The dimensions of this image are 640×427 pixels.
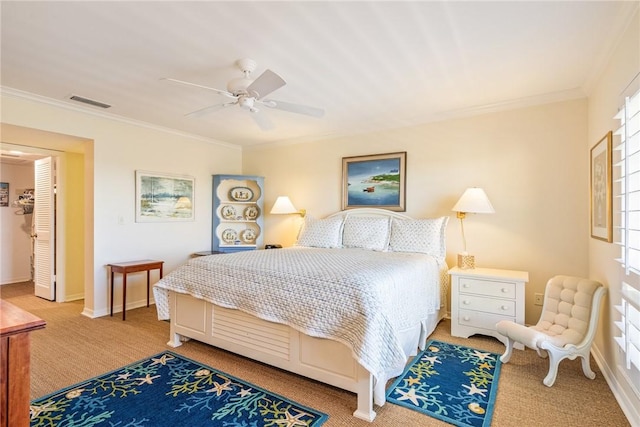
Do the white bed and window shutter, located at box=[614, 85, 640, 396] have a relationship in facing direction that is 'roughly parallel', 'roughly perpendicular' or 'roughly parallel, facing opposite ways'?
roughly perpendicular

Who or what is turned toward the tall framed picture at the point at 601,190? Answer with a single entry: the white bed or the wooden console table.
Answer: the wooden console table

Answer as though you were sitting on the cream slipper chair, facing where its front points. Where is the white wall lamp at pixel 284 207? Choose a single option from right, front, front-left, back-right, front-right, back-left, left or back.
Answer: front-right

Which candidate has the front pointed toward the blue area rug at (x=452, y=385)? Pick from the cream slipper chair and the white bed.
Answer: the cream slipper chair

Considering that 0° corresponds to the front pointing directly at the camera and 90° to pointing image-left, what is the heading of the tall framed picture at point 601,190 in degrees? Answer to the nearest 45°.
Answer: approximately 90°

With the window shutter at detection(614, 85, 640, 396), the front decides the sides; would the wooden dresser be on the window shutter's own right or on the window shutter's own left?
on the window shutter's own left

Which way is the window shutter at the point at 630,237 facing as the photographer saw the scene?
facing to the left of the viewer

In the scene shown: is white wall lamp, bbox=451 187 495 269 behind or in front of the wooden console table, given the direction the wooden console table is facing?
in front

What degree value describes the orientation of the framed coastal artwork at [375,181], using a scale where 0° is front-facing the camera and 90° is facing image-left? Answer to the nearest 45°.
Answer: approximately 45°

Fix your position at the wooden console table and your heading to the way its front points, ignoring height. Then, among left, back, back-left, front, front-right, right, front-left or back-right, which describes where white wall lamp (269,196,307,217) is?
front-left

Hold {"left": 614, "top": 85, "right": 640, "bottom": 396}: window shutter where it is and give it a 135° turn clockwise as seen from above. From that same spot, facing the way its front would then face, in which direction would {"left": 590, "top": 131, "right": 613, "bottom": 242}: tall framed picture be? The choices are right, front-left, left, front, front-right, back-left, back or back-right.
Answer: front-left

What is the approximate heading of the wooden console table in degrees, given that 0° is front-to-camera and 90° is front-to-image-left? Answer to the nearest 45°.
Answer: approximately 315°

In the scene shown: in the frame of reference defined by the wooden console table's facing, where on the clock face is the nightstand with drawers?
The nightstand with drawers is roughly at 12 o'clock from the wooden console table.

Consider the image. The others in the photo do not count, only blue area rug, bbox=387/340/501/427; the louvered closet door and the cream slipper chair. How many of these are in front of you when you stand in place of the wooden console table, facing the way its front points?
2

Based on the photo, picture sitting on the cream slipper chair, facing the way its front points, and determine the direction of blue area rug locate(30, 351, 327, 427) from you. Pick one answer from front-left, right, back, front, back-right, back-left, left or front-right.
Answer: front

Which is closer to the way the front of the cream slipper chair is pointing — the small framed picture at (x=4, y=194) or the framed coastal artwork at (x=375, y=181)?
the small framed picture

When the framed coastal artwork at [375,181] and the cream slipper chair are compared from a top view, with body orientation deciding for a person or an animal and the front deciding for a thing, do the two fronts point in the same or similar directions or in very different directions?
same or similar directions

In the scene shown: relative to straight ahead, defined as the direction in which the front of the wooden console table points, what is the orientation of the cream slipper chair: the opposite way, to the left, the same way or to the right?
the opposite way

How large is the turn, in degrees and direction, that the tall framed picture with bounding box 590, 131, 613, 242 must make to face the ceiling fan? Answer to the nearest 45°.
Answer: approximately 45° to its left

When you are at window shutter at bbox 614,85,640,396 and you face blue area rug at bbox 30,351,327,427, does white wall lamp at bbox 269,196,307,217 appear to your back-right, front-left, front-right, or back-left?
front-right

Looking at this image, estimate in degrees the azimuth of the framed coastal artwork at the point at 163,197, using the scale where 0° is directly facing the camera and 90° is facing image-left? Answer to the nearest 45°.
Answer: approximately 315°
